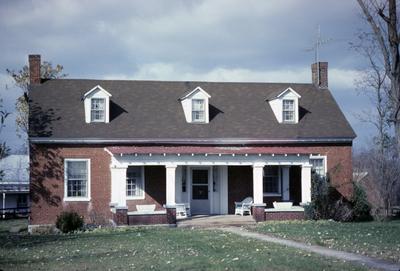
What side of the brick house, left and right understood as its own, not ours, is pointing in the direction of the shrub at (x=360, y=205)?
left

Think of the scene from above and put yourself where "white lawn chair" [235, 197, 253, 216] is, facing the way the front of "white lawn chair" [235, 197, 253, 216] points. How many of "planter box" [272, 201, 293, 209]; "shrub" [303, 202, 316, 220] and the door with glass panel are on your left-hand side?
2

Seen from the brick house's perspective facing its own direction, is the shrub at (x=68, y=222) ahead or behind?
ahead

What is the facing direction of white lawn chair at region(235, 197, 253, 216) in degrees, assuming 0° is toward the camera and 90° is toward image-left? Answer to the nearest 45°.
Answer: approximately 45°

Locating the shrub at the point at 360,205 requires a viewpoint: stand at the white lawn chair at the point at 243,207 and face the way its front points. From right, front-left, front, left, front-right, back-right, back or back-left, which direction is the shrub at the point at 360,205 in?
back-left

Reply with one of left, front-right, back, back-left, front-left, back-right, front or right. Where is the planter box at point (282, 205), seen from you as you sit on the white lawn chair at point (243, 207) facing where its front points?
left
